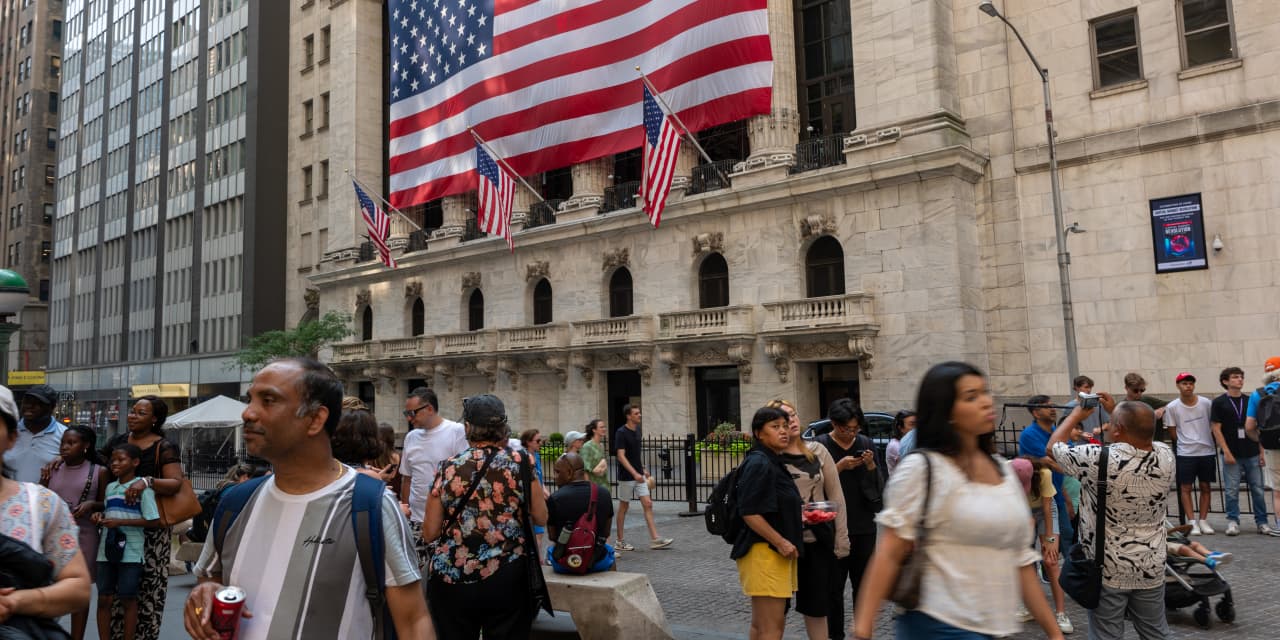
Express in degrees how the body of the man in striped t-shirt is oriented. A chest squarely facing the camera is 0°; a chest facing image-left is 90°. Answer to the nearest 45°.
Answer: approximately 45°

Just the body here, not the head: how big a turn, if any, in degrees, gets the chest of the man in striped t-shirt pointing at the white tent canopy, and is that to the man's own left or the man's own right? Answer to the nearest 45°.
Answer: approximately 135° to the man's own right

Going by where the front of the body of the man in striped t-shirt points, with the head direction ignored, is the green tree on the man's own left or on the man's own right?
on the man's own right

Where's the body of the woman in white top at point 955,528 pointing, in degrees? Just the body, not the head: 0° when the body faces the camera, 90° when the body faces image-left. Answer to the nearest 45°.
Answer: approximately 315°
